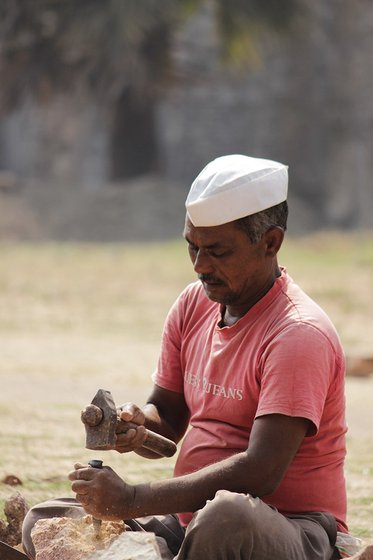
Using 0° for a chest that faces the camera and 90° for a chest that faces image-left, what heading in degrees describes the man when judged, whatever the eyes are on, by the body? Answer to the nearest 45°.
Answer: approximately 45°
